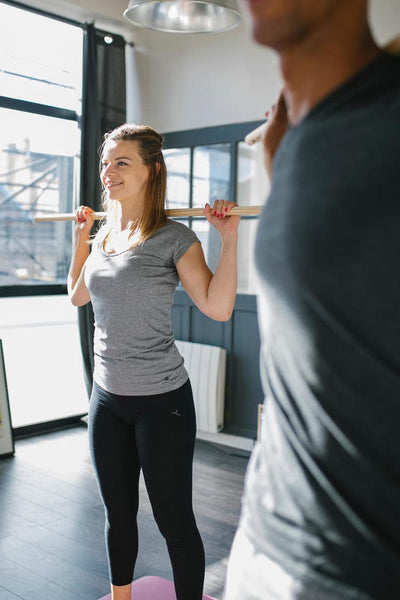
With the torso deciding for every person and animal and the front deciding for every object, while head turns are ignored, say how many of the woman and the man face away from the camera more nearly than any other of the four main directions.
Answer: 0

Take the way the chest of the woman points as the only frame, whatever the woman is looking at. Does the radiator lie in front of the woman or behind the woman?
behind

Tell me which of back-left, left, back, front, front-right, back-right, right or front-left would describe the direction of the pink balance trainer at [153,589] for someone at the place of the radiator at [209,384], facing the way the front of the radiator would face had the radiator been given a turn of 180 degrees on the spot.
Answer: back-right

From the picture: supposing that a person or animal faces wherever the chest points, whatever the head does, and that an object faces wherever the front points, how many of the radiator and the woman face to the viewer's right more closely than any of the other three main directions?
0

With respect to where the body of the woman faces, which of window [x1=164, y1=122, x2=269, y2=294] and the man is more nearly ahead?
the man
